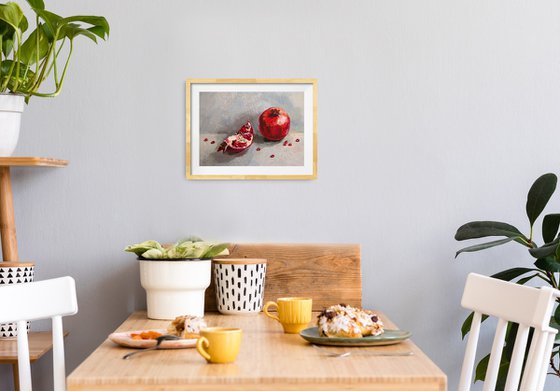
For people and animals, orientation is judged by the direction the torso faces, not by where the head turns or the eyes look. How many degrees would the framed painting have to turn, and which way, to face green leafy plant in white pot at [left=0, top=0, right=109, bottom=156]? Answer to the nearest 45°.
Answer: approximately 90° to its right

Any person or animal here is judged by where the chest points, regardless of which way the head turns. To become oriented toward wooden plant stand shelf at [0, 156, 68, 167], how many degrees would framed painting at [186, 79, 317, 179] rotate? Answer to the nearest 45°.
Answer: approximately 90° to its right

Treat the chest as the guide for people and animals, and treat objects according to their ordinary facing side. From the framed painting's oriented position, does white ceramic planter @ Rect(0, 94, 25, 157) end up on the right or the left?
on its right

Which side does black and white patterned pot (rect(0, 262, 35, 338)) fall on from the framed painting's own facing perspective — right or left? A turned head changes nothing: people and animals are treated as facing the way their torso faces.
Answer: on its right

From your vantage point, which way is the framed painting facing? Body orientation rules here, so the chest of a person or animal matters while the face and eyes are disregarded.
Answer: toward the camera

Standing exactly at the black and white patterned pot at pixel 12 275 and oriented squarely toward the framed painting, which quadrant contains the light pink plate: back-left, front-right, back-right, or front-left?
front-right

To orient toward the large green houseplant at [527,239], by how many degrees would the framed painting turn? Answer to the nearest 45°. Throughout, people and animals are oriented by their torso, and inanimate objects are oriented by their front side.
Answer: approximately 90° to its left

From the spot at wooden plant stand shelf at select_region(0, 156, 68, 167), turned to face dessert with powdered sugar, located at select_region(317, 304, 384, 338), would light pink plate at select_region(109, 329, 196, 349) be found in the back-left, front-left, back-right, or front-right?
front-right
